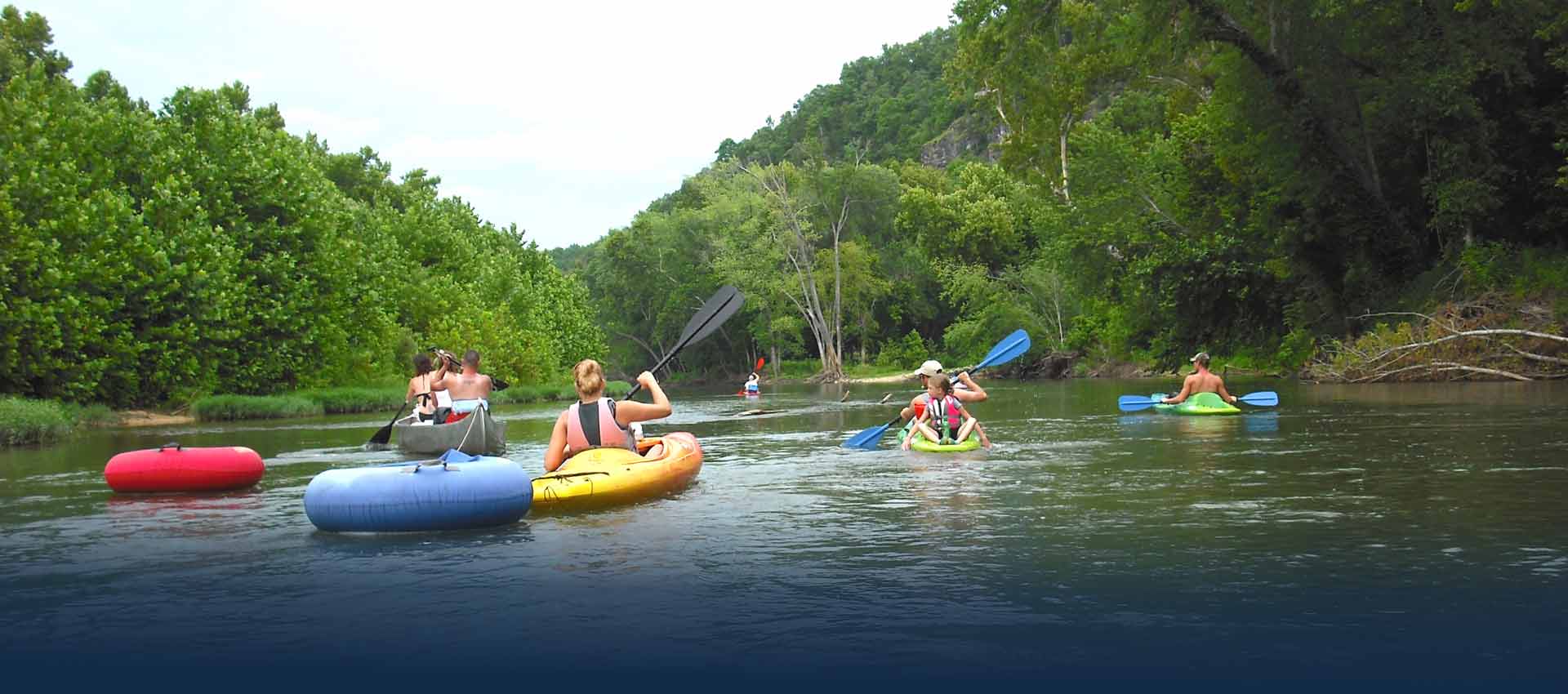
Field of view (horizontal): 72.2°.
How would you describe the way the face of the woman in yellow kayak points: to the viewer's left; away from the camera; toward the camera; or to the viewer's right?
away from the camera

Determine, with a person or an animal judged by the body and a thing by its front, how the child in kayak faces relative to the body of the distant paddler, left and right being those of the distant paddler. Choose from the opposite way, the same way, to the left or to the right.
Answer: the opposite way

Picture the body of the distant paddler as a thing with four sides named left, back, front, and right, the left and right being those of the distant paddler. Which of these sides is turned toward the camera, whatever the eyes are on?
back

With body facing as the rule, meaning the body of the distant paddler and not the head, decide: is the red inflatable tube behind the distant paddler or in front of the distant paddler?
behind

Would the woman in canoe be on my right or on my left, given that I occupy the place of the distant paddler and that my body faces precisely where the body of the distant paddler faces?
on my left

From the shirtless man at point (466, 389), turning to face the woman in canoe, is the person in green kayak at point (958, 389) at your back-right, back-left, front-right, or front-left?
back-right

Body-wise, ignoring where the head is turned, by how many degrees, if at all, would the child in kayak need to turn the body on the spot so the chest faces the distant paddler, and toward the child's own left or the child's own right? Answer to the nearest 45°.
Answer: approximately 135° to the child's own left

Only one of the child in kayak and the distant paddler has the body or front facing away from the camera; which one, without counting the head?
the distant paddler

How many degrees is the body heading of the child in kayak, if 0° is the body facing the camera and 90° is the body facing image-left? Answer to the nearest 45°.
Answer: approximately 0°

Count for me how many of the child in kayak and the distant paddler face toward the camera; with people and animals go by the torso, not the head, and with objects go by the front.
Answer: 1
